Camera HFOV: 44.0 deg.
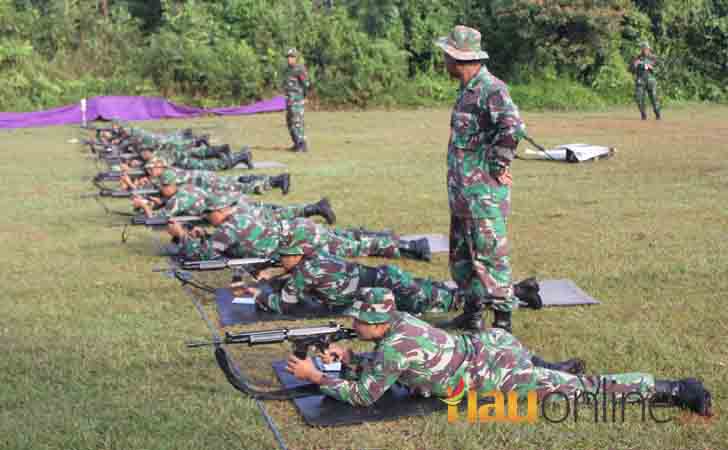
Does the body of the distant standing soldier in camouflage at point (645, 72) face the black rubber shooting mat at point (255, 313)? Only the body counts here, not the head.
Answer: yes

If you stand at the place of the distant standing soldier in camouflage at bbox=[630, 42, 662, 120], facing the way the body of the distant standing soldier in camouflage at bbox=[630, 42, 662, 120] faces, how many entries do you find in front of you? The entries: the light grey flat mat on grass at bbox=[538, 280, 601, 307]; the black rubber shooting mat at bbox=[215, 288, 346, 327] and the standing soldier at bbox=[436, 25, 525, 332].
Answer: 3

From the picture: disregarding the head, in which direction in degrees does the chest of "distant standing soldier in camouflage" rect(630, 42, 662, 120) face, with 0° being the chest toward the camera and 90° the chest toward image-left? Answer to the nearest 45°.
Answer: approximately 0°

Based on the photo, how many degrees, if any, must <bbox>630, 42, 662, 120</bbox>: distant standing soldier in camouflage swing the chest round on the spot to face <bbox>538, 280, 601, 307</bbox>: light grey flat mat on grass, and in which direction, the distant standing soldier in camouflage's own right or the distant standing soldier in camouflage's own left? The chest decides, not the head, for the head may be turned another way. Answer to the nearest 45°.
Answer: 0° — they already face it

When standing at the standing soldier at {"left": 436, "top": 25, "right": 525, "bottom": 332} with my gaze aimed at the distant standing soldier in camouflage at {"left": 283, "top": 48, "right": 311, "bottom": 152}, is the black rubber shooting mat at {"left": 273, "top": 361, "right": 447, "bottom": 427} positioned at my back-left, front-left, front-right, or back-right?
back-left

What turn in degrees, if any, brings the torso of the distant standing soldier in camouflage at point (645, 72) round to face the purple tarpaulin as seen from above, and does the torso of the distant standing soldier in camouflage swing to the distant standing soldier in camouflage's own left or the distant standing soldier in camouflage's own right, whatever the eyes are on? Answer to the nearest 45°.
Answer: approximately 90° to the distant standing soldier in camouflage's own right

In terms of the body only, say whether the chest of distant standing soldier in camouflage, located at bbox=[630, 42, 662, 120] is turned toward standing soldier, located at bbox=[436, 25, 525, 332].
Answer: yes

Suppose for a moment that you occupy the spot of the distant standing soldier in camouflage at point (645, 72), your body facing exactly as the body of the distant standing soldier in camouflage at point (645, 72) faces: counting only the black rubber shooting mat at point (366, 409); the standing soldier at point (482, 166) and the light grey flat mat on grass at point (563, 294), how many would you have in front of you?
3

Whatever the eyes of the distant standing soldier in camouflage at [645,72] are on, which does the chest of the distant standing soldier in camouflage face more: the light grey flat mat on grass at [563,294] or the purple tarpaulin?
the light grey flat mat on grass

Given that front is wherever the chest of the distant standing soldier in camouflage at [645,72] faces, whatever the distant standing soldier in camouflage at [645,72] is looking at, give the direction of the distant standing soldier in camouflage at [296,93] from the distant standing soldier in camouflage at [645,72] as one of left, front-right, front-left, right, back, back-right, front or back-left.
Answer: front-right

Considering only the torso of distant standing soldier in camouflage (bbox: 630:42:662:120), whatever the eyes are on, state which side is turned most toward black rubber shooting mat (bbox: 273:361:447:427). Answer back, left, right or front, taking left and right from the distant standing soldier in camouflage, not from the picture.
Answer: front
